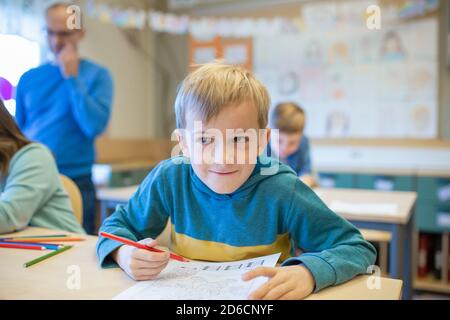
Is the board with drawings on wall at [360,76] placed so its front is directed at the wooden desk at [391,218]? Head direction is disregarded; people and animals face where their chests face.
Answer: yes

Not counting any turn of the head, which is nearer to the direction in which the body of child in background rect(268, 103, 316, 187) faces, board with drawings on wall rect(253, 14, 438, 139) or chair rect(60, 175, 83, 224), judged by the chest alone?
the chair

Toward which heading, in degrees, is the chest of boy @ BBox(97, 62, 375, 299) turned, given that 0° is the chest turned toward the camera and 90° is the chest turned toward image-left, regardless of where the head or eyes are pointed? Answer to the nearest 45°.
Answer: approximately 0°

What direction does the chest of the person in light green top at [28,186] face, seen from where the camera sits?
to the viewer's left

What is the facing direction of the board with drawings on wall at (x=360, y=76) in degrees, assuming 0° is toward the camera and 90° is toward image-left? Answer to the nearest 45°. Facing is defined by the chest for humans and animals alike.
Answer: approximately 0°

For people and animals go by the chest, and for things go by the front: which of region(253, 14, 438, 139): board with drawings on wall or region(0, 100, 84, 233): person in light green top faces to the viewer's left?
the person in light green top

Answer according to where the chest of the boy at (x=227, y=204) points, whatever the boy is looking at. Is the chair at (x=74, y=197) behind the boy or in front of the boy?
behind

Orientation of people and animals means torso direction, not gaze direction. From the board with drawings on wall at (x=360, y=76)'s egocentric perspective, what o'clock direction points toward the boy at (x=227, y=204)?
The boy is roughly at 12 o'clock from the board with drawings on wall.
